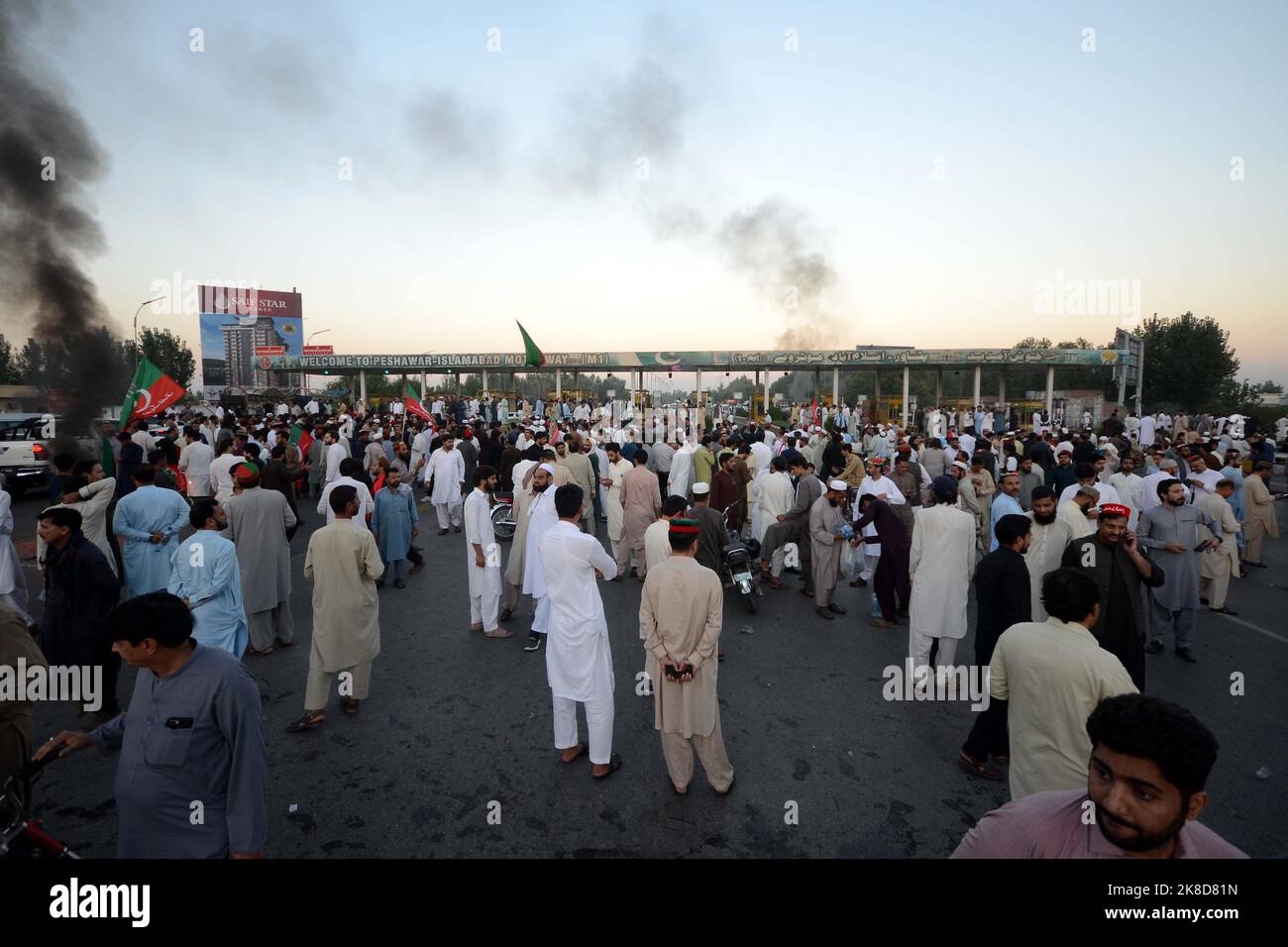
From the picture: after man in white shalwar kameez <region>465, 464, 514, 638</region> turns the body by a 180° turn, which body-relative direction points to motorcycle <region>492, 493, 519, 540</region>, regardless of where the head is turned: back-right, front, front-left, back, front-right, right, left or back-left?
right

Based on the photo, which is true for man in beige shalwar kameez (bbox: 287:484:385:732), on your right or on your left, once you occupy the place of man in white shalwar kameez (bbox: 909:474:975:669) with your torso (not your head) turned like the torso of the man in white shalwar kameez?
on your left

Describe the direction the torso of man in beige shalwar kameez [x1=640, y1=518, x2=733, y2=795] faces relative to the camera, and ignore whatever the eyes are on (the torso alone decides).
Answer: away from the camera

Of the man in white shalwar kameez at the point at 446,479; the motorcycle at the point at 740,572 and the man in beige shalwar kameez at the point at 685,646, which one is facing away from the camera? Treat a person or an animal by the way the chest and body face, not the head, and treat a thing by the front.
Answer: the man in beige shalwar kameez

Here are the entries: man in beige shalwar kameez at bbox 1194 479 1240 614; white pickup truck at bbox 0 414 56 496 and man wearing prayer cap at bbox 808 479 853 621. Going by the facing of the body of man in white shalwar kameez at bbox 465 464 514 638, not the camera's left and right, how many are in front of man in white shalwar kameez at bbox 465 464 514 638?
2

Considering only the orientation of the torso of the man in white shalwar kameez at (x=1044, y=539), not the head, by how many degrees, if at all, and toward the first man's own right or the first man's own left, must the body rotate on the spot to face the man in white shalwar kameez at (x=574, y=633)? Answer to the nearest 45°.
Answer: approximately 45° to the first man's own right

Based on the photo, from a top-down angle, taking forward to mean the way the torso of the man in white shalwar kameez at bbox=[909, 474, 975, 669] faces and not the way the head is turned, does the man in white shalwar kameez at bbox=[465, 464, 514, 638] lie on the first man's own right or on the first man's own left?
on the first man's own left

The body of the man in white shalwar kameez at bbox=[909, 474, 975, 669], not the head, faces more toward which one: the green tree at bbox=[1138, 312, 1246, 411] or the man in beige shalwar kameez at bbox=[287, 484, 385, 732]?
the green tree

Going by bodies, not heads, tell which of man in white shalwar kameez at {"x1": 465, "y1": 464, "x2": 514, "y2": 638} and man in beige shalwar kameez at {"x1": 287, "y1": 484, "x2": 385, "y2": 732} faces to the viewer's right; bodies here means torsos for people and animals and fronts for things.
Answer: the man in white shalwar kameez

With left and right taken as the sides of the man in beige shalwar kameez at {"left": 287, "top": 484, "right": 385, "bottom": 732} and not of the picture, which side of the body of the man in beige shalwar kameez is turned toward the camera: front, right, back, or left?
back

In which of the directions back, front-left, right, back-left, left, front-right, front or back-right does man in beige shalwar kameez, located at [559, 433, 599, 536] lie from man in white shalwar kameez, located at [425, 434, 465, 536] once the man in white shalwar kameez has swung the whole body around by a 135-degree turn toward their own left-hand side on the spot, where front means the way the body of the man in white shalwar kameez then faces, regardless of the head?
right

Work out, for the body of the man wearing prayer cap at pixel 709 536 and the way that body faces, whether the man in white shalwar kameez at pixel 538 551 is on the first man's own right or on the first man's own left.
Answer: on the first man's own left
